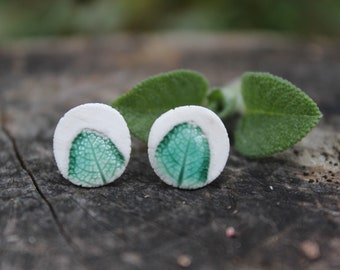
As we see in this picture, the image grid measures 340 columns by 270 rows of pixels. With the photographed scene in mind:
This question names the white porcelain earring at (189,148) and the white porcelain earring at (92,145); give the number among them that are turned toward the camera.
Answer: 2

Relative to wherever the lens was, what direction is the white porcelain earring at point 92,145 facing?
facing the viewer

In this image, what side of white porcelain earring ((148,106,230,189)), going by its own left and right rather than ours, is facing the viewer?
front

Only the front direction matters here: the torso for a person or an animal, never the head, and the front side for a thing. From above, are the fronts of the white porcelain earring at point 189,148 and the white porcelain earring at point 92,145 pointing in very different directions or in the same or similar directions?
same or similar directions

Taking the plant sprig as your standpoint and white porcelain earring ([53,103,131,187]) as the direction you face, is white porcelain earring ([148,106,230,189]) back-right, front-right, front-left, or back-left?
front-left

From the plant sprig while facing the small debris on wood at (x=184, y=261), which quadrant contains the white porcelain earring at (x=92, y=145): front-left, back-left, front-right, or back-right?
front-right
